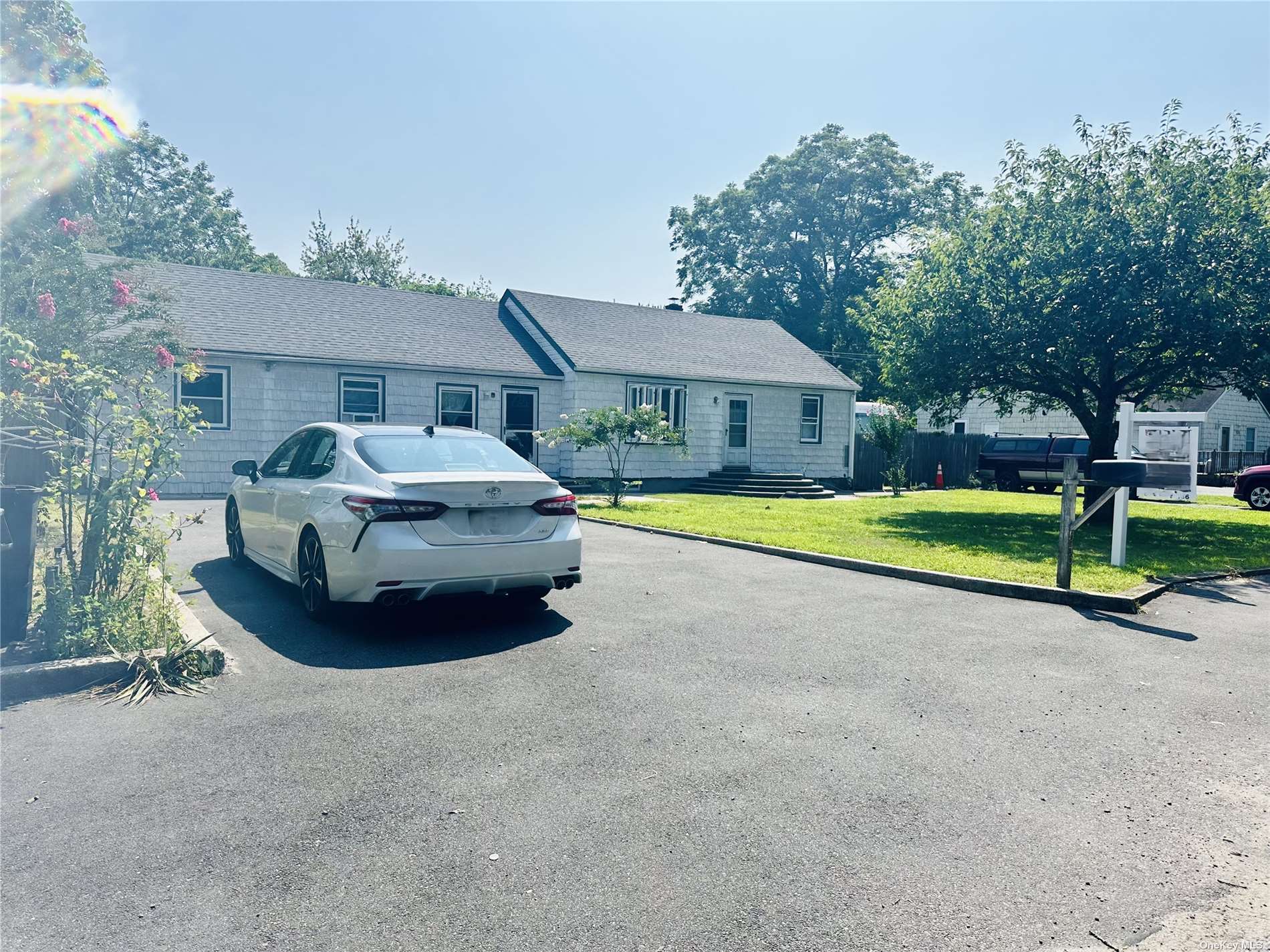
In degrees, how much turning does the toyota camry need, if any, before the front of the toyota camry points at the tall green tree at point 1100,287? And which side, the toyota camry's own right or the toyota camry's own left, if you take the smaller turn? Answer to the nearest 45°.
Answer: approximately 90° to the toyota camry's own right

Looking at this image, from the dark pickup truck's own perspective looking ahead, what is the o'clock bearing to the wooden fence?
The wooden fence is roughly at 6 o'clock from the dark pickup truck.

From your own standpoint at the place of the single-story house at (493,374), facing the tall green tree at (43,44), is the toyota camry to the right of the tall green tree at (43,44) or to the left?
left

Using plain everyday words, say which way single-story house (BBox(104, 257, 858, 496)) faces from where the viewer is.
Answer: facing the viewer and to the right of the viewer

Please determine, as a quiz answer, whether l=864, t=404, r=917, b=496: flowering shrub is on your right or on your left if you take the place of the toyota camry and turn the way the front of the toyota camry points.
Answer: on your right

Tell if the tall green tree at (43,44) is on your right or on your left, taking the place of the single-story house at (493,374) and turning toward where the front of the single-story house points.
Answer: on your right

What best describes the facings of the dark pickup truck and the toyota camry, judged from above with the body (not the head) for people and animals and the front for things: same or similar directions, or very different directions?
very different directions

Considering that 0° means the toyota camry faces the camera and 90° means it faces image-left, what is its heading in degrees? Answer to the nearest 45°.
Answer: approximately 135°

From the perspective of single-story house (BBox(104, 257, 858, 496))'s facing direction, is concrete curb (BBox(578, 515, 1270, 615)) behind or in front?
in front

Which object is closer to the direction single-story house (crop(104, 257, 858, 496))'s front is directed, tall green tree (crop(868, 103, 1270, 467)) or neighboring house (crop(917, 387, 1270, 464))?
the tall green tree

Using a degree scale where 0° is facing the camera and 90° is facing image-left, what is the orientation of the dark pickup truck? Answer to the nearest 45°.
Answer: approximately 270°
